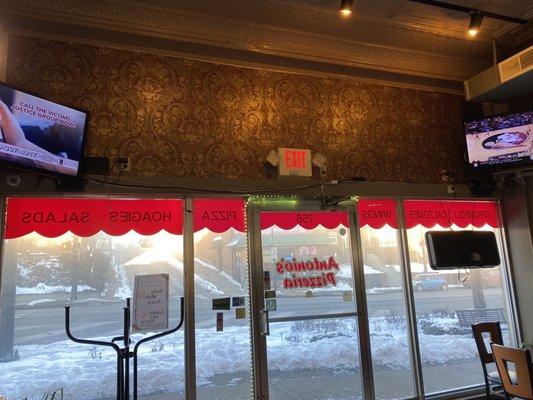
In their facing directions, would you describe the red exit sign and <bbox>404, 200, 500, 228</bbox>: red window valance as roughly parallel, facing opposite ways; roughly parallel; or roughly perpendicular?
roughly parallel, facing opposite ways

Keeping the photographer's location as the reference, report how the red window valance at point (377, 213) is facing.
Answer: facing away from the viewer

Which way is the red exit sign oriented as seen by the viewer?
toward the camera

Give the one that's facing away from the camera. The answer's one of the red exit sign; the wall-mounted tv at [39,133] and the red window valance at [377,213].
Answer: the red window valance

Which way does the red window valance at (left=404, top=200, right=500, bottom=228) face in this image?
away from the camera

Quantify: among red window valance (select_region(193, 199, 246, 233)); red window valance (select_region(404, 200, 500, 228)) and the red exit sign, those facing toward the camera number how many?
1

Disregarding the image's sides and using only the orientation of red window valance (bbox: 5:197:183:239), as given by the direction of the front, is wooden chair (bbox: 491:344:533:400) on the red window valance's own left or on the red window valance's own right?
on the red window valance's own right

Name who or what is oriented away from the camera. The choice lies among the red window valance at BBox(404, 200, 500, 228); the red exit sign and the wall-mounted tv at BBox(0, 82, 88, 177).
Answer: the red window valance

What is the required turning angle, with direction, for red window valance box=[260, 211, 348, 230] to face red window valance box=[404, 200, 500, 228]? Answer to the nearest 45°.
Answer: approximately 45° to its right

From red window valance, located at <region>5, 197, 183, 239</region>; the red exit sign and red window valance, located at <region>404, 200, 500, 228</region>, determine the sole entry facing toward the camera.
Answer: the red exit sign

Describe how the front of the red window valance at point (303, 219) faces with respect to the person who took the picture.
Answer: facing away from the viewer

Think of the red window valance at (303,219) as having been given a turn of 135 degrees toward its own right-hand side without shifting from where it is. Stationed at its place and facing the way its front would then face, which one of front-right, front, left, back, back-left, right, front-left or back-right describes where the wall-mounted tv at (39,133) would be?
right

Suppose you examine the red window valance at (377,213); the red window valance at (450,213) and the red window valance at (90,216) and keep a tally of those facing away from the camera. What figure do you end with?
3

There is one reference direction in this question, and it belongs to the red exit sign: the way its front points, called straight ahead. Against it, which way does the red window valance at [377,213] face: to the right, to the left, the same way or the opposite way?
the opposite way

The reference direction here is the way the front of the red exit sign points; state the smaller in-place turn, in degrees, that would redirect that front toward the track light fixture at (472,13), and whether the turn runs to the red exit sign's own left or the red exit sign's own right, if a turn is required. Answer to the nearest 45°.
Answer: approximately 90° to the red exit sign's own left

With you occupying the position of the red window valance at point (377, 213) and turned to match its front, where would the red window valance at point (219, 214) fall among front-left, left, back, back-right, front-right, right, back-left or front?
back-left

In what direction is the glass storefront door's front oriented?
away from the camera
